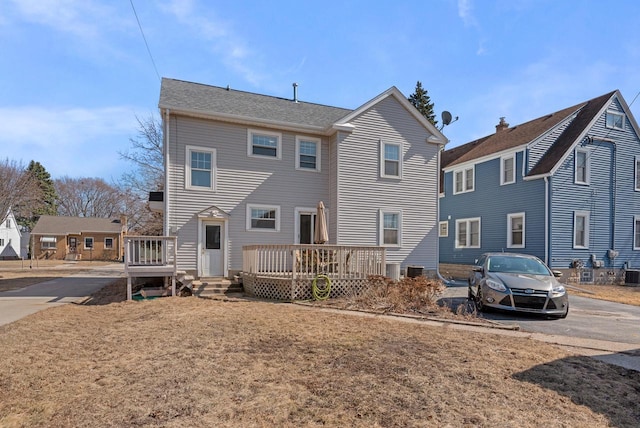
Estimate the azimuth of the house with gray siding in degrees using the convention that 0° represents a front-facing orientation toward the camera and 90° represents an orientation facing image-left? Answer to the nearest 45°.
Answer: approximately 180°

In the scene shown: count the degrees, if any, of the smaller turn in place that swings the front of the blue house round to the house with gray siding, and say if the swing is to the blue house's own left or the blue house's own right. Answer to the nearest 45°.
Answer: approximately 90° to the blue house's own left

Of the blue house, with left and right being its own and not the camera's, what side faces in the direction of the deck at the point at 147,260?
left
